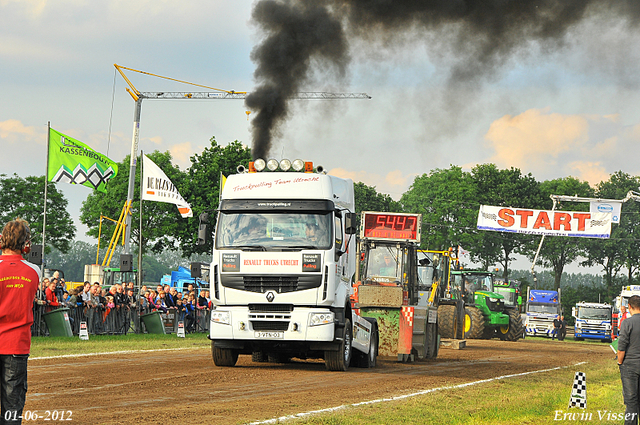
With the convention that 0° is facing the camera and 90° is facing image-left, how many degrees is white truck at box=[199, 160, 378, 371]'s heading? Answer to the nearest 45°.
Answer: approximately 0°

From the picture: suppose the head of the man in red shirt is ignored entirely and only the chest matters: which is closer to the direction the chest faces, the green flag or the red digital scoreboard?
the green flag

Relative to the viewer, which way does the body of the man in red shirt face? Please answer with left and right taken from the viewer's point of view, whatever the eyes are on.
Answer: facing away from the viewer

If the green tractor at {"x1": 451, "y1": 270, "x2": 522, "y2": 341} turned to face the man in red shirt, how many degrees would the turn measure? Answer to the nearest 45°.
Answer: approximately 45° to its right

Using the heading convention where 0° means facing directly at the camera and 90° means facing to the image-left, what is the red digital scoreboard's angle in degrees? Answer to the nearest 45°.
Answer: approximately 0°

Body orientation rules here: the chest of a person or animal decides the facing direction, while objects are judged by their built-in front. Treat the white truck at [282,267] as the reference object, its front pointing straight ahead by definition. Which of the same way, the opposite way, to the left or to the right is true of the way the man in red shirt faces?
the opposite way

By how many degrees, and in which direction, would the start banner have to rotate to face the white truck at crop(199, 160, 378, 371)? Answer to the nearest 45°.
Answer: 0° — it already faces it

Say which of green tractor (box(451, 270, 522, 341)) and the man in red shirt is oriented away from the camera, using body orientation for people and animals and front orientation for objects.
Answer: the man in red shirt

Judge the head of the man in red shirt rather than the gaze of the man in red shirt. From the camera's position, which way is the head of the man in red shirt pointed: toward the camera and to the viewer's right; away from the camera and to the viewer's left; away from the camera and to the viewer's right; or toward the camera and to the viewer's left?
away from the camera and to the viewer's right
